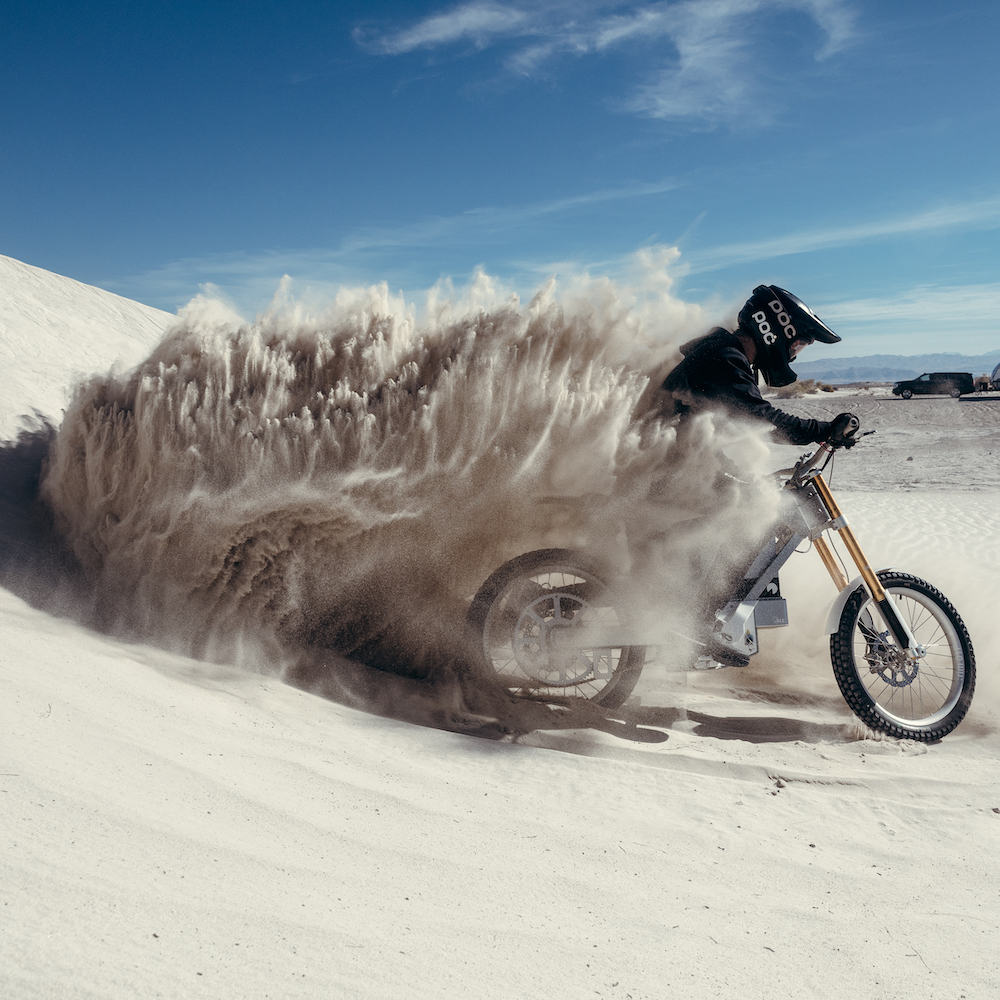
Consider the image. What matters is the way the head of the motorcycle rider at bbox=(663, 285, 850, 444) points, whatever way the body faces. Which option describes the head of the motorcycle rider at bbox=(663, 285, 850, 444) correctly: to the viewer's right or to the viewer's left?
to the viewer's right

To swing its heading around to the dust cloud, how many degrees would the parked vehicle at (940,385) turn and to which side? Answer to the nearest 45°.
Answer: approximately 90° to its left

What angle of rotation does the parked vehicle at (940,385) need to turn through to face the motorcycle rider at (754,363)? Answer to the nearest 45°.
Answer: approximately 90° to its left

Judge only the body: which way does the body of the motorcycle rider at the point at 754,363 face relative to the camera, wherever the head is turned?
to the viewer's right

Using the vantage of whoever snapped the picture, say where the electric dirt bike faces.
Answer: facing to the right of the viewer

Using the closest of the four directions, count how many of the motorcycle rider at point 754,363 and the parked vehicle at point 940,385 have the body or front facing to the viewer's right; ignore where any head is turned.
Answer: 1

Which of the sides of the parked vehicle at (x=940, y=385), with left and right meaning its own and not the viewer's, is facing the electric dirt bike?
left

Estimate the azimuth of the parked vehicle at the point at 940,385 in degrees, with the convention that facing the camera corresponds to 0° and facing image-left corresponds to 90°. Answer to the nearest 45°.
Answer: approximately 90°

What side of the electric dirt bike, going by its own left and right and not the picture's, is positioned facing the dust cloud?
back
